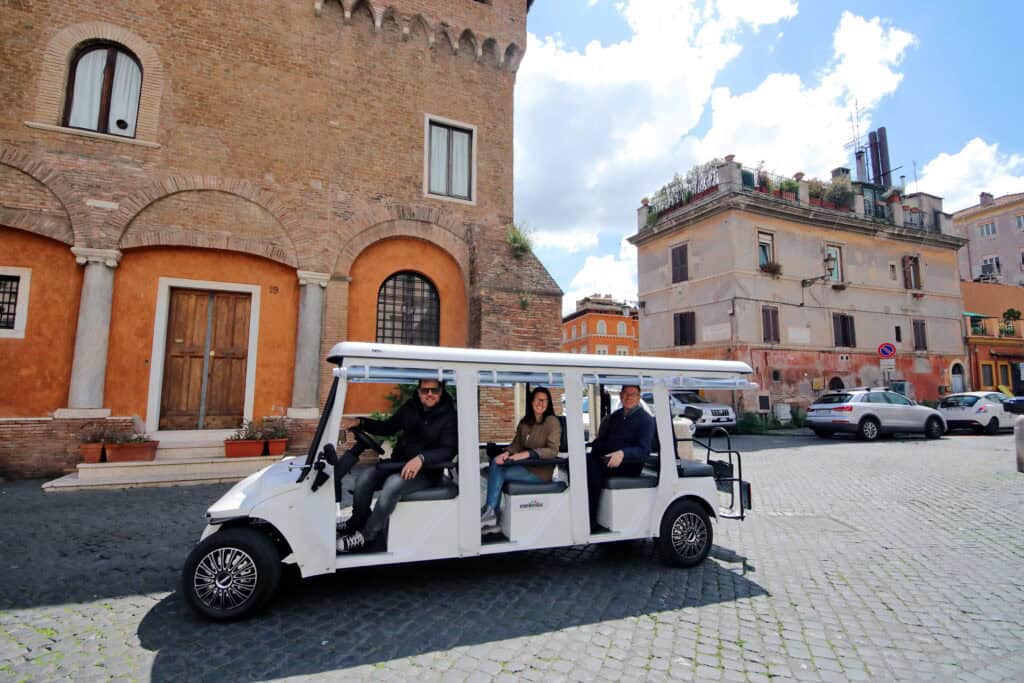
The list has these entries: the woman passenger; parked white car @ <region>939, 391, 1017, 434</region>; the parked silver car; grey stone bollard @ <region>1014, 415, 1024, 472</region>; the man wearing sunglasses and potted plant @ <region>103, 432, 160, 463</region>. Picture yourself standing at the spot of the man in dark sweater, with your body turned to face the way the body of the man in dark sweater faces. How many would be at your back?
3

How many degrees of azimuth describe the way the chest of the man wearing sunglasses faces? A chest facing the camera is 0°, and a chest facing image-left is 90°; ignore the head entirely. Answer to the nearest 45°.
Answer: approximately 45°

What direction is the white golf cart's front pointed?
to the viewer's left

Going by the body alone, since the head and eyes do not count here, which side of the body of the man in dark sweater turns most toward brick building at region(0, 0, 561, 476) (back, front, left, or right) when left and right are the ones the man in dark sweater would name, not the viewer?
right

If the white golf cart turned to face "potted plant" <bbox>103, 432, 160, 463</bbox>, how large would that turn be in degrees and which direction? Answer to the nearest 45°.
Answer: approximately 45° to its right

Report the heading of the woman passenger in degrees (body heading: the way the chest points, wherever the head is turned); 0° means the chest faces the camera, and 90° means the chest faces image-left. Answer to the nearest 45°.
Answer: approximately 45°
